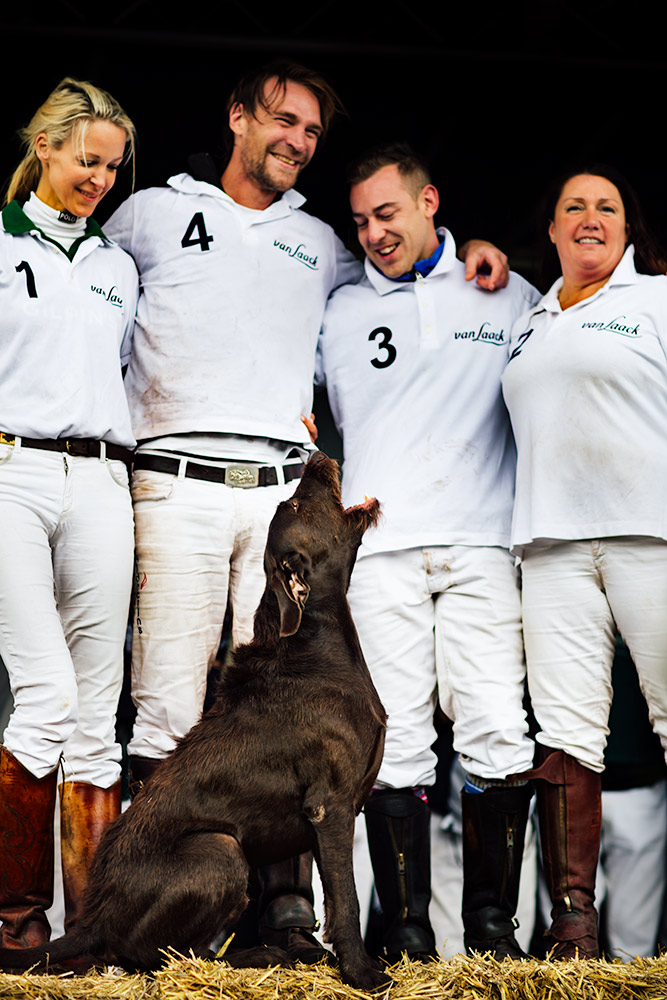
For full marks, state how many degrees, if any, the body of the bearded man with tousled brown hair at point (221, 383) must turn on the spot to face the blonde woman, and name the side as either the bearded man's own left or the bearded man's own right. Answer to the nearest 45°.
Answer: approximately 90° to the bearded man's own right

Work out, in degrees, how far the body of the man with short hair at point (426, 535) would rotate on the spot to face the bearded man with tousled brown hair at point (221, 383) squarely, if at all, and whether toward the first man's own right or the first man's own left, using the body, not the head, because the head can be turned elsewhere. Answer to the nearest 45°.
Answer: approximately 90° to the first man's own right

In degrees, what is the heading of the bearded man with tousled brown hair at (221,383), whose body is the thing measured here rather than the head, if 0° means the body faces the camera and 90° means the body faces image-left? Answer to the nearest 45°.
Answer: approximately 315°

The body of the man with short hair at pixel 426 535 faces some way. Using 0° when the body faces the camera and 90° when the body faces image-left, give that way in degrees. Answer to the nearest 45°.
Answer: approximately 0°
